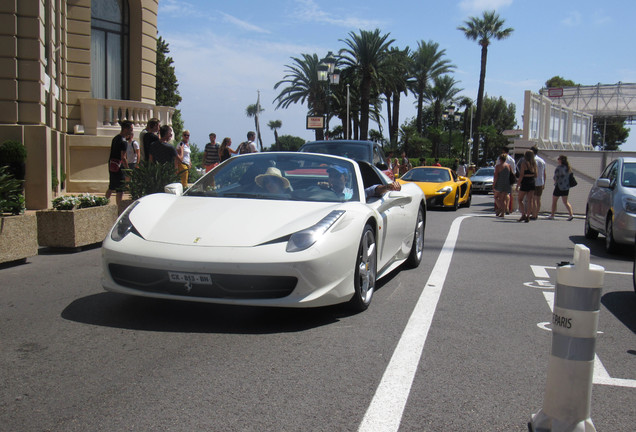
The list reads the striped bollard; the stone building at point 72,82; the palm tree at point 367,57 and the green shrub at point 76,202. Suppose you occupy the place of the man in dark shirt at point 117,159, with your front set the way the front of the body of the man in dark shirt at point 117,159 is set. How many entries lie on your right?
2

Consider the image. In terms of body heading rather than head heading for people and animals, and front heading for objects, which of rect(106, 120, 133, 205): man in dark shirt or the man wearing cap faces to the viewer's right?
the man in dark shirt

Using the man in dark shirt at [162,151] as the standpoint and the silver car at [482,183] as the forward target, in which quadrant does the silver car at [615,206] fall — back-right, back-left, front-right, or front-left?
front-right

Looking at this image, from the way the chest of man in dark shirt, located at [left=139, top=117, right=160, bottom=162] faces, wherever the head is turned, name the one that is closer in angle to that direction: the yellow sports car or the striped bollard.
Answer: the yellow sports car

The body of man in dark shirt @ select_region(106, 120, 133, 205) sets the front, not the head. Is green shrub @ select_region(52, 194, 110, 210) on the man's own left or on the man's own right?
on the man's own right

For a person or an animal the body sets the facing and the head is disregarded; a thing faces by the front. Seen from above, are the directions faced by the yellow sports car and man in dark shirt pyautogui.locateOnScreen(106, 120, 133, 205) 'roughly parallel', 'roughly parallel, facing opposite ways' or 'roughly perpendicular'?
roughly parallel, facing opposite ways

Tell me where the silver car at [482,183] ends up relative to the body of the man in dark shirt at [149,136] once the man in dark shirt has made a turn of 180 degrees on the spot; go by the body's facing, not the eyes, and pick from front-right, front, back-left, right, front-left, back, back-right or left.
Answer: right

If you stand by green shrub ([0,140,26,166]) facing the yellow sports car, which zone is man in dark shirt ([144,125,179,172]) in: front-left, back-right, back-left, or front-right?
front-right

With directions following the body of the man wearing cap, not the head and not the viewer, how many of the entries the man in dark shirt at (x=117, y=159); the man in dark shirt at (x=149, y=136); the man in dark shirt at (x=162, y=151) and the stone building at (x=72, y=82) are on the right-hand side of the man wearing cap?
4

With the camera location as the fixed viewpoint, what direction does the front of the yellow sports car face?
facing the viewer and to the left of the viewer

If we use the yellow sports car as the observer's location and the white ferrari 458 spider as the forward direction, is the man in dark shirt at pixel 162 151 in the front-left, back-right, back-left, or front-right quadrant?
front-right

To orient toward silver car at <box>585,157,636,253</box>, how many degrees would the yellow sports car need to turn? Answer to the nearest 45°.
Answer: approximately 45° to its left

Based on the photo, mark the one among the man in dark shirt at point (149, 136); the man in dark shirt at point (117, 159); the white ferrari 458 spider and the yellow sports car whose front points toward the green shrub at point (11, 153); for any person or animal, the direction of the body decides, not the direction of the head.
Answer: the yellow sports car

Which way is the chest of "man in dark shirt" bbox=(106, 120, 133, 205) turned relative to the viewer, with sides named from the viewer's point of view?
facing to the right of the viewer

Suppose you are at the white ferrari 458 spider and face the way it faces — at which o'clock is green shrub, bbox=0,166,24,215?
The green shrub is roughly at 3 o'clock from the white ferrari 458 spider.

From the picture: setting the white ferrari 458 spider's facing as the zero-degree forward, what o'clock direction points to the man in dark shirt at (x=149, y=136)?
The man in dark shirt is roughly at 4 o'clock from the white ferrari 458 spider.

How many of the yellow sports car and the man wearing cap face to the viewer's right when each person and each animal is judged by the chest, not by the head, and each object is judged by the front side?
0

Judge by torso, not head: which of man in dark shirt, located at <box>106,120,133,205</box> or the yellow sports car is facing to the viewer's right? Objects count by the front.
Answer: the man in dark shirt
